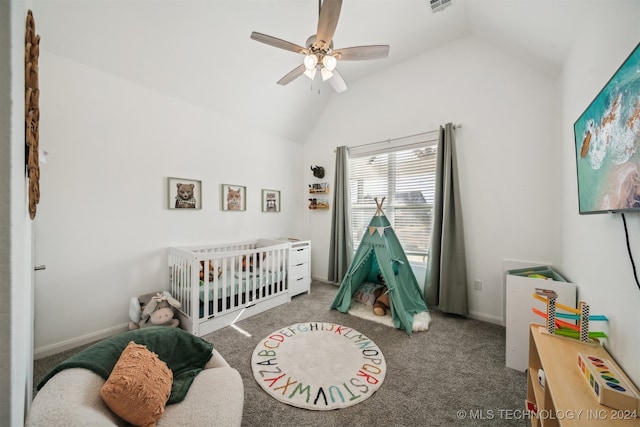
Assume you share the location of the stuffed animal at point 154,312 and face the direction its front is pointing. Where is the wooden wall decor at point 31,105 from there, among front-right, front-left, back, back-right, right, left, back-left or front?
front-right

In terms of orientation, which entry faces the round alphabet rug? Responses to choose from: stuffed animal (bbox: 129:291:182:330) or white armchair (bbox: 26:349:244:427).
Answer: the stuffed animal

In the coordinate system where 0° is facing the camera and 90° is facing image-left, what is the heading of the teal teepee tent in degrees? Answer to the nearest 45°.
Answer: approximately 45°

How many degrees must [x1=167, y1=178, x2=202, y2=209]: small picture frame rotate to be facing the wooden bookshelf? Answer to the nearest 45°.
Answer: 0° — it already faces it
